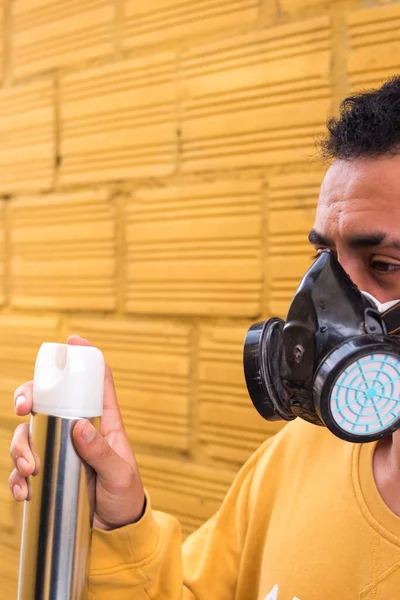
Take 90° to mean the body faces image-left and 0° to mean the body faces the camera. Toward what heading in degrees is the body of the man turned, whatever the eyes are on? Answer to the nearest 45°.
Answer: approximately 45°
